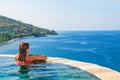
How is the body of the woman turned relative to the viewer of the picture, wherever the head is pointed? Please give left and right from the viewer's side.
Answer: facing away from the viewer and to the right of the viewer
